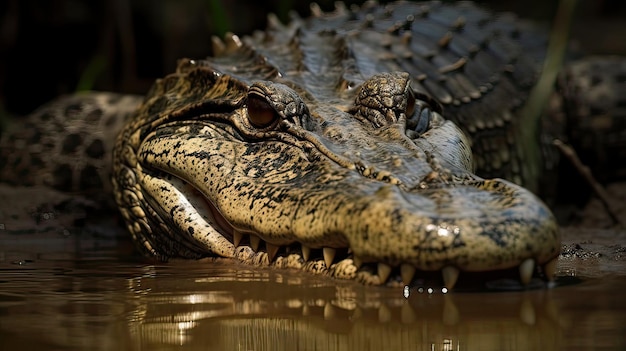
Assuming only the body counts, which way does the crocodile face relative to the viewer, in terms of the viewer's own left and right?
facing the viewer and to the right of the viewer
